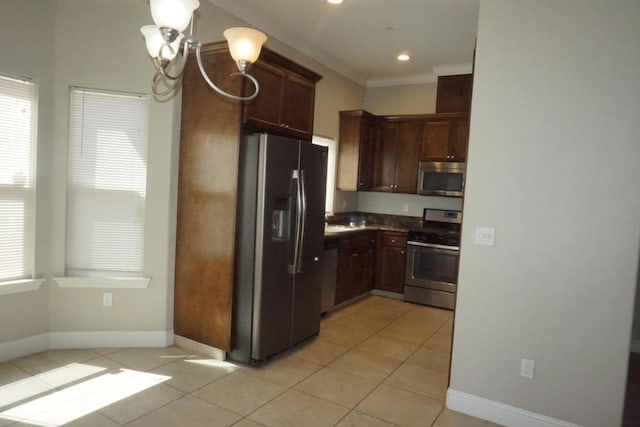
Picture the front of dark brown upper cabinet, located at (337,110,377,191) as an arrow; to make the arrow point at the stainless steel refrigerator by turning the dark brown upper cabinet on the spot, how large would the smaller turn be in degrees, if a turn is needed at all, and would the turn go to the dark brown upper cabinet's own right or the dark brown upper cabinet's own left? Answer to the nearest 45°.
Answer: approximately 45° to the dark brown upper cabinet's own right

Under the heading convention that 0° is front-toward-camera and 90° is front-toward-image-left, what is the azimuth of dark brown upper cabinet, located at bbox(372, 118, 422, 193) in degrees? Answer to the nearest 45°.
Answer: approximately 0°

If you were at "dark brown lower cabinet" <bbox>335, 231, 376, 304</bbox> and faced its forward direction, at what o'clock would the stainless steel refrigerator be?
The stainless steel refrigerator is roughly at 2 o'clock from the dark brown lower cabinet.

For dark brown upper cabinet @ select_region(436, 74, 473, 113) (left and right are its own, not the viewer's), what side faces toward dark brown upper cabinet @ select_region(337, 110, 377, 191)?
right

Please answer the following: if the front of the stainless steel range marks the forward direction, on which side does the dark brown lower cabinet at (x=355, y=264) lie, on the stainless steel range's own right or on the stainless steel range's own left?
on the stainless steel range's own right

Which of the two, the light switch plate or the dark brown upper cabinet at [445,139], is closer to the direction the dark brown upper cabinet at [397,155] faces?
the light switch plate

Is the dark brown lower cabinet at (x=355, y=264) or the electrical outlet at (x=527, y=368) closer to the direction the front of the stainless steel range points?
the electrical outlet
